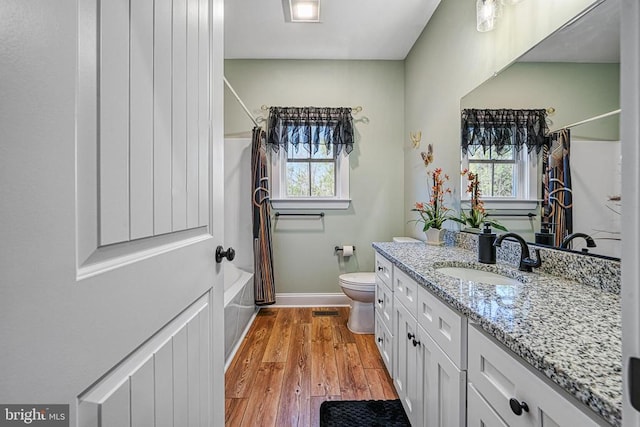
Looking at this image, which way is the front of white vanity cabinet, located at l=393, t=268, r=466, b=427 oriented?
to the viewer's left

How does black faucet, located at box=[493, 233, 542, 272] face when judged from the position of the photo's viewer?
facing the viewer and to the left of the viewer

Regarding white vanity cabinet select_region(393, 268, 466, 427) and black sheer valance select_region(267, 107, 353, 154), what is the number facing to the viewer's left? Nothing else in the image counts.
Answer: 1

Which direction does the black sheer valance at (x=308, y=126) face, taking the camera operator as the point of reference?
facing the viewer
